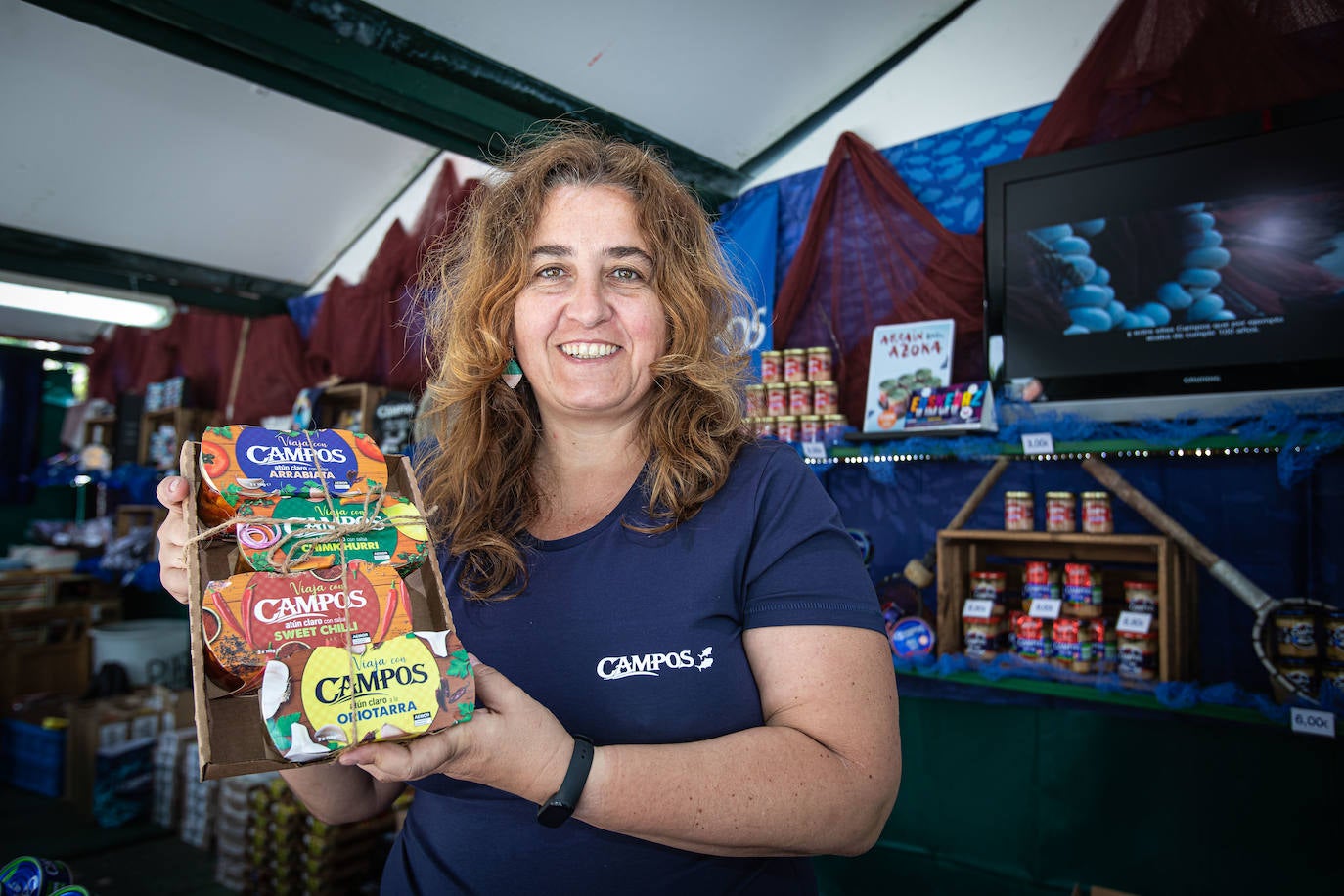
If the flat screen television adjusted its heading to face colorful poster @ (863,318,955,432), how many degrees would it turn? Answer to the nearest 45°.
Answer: approximately 45° to its right

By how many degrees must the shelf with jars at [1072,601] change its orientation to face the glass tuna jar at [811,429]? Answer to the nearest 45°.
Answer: approximately 45° to its right

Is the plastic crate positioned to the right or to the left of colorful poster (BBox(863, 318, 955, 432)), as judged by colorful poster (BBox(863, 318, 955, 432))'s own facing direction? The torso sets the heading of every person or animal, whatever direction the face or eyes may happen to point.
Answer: on its right

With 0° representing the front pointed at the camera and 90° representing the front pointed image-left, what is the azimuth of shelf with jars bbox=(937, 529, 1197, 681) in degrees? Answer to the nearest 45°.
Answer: approximately 45°

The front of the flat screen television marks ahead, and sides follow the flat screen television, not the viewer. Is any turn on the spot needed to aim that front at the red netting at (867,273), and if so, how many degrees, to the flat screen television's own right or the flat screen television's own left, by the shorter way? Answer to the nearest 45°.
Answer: approximately 45° to the flat screen television's own right

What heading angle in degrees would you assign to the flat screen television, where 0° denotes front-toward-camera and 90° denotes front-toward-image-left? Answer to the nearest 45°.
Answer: approximately 45°

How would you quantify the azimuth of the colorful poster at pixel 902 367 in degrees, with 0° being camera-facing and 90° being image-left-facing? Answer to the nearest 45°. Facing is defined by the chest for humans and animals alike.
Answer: approximately 0°

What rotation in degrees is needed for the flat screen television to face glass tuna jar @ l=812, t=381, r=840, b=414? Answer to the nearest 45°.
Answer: approximately 45° to its right
